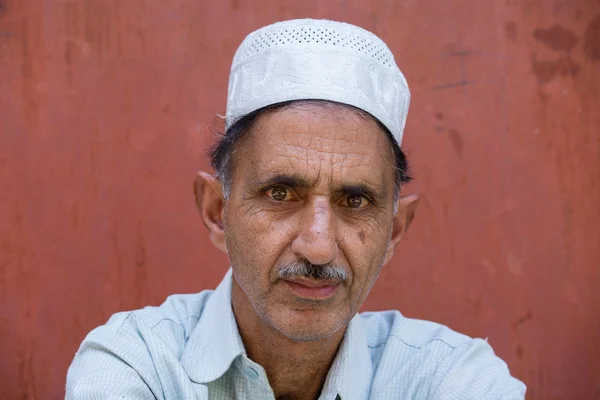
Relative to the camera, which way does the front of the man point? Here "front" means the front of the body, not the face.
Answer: toward the camera
